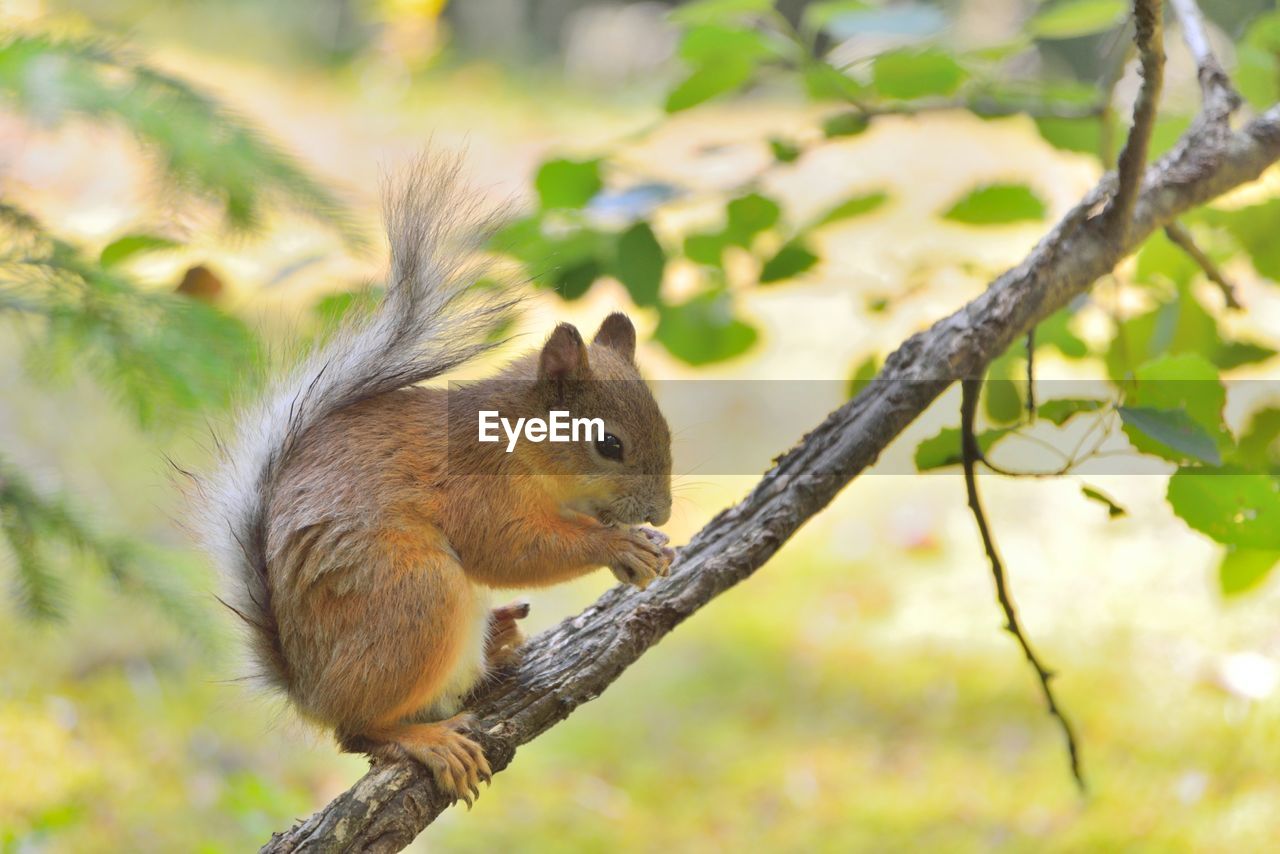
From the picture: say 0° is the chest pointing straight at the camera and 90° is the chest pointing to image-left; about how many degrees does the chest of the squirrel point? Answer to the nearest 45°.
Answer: approximately 270°
